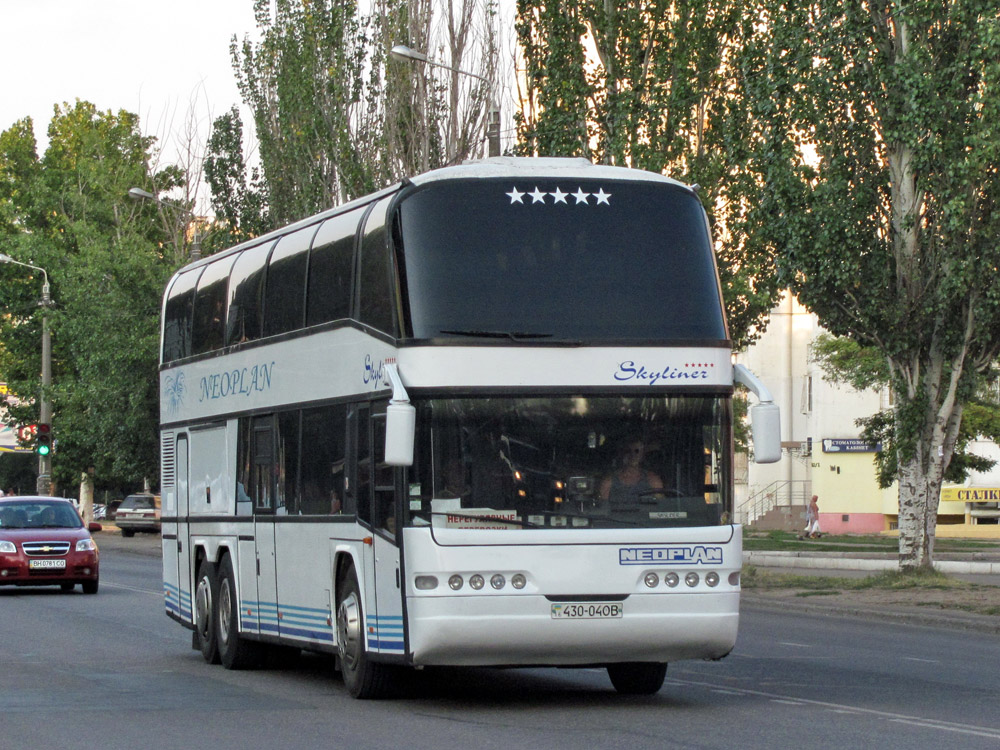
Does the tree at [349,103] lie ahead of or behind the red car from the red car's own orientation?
behind

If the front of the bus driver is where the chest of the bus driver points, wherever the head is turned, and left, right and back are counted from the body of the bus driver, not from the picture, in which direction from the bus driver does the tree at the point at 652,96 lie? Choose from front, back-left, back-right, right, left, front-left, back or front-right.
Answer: back

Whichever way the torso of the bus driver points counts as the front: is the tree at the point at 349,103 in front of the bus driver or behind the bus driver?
behind

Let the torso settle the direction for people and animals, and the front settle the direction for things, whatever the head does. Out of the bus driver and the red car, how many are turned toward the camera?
2

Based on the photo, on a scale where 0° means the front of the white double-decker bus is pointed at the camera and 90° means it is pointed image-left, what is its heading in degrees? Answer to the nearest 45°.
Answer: approximately 0°

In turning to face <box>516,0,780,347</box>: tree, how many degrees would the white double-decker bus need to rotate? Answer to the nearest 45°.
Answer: approximately 180°

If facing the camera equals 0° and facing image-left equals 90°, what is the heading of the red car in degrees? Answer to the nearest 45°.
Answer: approximately 0°

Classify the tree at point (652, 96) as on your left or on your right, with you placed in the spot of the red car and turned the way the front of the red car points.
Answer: on your left

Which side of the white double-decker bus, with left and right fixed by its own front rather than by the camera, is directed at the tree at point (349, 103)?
back
